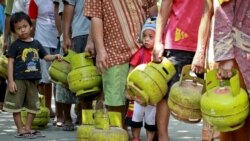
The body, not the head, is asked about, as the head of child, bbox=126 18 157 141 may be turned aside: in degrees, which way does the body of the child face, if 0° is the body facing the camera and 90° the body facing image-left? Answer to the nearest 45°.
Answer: approximately 0°

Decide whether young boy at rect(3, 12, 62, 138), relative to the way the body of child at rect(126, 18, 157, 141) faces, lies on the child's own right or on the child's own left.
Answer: on the child's own right
